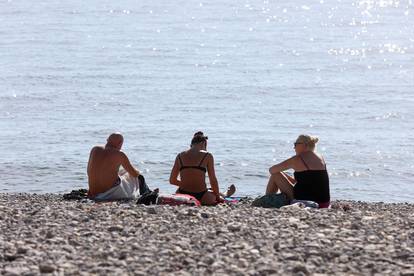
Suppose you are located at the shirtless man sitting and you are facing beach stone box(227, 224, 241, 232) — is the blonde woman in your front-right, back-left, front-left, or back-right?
front-left

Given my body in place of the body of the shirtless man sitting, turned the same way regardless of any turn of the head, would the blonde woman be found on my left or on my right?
on my right

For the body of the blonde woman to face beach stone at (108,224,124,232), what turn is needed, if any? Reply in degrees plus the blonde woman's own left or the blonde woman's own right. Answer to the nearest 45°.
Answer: approximately 90° to the blonde woman's own left

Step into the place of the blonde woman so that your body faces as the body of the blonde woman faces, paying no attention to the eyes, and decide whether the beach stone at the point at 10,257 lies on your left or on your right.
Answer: on your left

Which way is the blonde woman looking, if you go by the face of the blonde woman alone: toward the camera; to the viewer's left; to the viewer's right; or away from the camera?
to the viewer's left

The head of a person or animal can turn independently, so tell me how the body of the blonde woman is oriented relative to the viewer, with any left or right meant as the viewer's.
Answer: facing away from the viewer and to the left of the viewer

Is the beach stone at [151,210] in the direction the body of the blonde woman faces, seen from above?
no

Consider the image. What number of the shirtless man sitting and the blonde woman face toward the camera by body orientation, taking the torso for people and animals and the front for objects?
0

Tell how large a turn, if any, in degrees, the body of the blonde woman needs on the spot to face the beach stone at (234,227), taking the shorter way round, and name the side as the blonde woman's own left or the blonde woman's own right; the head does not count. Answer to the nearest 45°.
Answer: approximately 135° to the blonde woman's own left

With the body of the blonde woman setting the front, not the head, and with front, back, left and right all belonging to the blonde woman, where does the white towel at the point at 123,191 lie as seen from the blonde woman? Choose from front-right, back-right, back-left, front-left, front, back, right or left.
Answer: front-left

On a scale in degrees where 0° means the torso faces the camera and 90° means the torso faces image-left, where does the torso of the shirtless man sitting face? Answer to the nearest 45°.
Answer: approximately 225°

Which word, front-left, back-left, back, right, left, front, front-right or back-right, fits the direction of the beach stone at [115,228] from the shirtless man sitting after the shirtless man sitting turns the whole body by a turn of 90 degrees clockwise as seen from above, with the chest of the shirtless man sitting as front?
front-right
